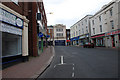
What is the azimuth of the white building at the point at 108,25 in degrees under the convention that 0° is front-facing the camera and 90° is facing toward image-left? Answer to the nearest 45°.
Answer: approximately 45°

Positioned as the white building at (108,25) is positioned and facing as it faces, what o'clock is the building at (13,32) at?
The building is roughly at 11 o'clock from the white building.
